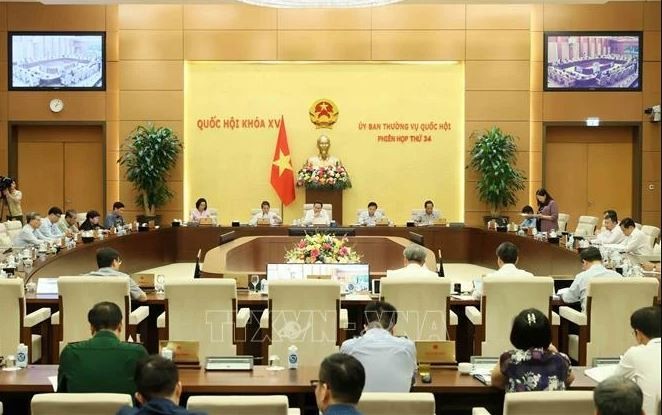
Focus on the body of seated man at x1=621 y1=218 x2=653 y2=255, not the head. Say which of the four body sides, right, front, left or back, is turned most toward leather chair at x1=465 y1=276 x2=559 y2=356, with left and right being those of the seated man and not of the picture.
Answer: left

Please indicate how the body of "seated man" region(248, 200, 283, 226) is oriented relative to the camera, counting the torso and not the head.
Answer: toward the camera

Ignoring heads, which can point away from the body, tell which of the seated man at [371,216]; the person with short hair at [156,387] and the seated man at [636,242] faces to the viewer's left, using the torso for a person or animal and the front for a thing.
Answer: the seated man at [636,242]

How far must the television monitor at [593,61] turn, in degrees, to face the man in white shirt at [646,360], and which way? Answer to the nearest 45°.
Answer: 0° — it already faces them

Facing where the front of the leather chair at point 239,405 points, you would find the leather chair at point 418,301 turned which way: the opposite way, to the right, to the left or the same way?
the same way

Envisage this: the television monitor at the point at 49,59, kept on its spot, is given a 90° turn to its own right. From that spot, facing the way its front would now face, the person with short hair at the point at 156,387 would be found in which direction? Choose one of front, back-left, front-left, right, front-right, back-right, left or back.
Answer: left

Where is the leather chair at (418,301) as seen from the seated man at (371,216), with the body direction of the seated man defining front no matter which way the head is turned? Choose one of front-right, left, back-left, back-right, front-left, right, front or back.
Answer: front

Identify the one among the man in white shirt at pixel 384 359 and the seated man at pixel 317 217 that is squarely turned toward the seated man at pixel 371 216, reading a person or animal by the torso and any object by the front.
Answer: the man in white shirt

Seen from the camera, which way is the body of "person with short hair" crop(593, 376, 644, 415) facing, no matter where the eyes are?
away from the camera

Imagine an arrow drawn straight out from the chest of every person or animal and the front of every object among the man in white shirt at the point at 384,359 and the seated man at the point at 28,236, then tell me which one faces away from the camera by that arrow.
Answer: the man in white shirt

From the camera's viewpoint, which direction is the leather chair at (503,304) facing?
away from the camera

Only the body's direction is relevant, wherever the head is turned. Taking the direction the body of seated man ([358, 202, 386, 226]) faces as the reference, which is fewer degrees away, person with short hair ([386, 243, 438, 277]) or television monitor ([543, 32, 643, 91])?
the person with short hair

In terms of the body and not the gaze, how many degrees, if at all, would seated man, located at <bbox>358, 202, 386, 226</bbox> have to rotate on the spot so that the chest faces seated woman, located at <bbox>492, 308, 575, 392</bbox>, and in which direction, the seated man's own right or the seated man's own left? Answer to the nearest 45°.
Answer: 0° — they already face them

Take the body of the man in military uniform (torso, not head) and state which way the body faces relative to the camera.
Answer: away from the camera

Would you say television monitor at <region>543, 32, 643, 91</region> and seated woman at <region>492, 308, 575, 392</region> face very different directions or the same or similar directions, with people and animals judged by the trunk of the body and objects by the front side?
very different directions

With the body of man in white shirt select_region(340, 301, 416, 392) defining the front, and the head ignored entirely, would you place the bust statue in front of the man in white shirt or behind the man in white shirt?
in front

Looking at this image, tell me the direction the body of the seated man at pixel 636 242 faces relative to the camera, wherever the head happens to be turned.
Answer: to the viewer's left

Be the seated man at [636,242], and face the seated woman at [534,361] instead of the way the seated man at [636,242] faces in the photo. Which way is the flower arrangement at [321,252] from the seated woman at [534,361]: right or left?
right

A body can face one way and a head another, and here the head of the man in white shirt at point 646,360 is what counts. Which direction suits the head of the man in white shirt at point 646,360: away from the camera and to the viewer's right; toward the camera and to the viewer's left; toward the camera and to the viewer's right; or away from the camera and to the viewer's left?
away from the camera and to the viewer's left

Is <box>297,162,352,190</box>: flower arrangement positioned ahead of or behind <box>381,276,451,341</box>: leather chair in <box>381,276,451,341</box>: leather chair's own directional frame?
ahead

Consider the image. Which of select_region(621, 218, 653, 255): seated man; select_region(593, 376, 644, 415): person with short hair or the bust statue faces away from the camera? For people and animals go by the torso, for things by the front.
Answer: the person with short hair

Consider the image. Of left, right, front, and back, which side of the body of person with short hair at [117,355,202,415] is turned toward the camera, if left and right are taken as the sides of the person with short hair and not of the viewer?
back

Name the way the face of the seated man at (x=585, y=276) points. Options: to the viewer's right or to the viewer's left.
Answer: to the viewer's left

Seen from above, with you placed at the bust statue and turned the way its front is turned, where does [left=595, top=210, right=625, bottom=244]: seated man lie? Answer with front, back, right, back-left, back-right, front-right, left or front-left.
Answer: front-left

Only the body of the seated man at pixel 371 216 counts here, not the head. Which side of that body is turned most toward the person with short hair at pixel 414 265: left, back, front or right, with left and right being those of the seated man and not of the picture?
front

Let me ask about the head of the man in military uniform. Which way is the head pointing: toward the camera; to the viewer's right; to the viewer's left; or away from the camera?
away from the camera
